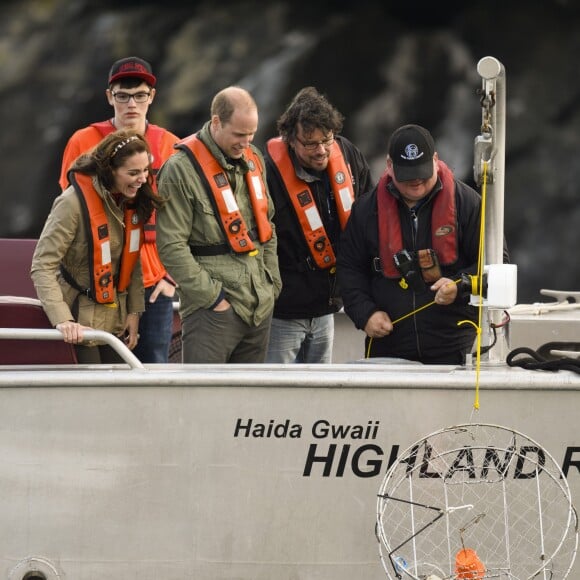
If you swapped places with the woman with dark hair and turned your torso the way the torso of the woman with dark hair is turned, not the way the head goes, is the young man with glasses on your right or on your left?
on your left

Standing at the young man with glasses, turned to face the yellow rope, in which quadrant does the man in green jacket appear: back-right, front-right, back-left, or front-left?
front-right

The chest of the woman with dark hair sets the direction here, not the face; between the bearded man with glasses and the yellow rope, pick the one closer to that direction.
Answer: the yellow rope

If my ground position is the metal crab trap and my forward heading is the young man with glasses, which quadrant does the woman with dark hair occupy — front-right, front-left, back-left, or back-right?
front-left

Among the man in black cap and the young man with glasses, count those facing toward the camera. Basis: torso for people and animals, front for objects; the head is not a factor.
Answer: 2

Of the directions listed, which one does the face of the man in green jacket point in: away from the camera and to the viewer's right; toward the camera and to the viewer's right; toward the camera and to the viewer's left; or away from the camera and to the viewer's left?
toward the camera and to the viewer's right

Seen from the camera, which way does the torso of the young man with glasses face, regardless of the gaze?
toward the camera

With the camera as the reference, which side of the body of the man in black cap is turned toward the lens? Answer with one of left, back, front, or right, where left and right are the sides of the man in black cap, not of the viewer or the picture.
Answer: front

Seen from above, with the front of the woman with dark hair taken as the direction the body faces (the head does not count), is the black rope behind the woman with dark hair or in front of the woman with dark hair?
in front

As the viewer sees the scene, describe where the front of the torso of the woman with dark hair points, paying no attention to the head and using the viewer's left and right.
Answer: facing the viewer and to the right of the viewer

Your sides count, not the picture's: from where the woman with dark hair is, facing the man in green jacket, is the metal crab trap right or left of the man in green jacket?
right

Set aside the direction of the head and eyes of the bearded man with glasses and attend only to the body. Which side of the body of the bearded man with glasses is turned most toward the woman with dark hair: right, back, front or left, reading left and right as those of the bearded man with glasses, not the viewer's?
right
